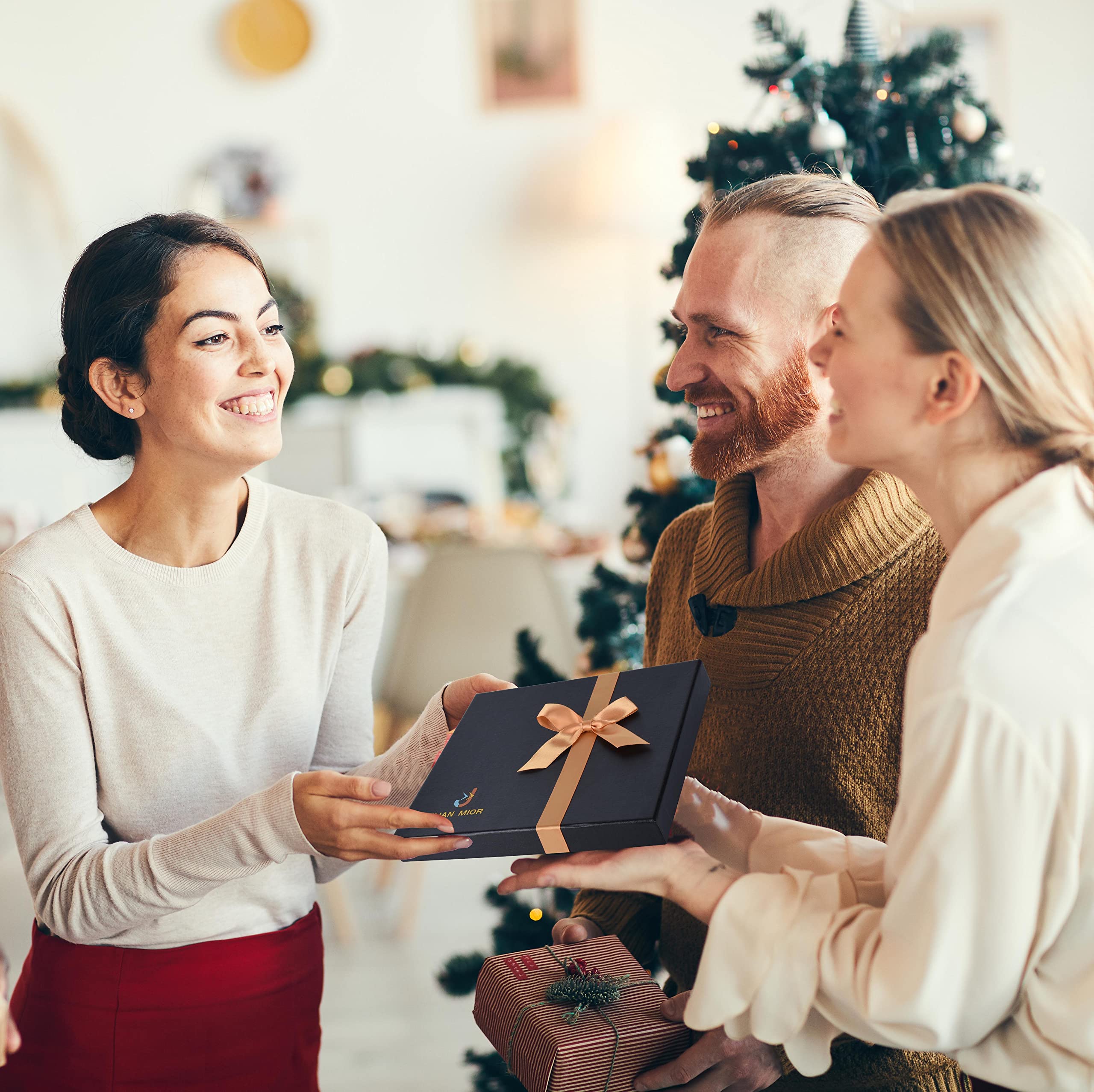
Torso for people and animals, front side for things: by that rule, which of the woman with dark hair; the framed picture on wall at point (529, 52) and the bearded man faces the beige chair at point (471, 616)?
the framed picture on wall

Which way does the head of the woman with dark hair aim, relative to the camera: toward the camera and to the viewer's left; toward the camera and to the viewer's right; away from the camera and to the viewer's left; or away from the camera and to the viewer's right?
toward the camera and to the viewer's right

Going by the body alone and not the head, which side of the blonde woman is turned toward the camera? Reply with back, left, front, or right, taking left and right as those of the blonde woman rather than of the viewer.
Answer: left

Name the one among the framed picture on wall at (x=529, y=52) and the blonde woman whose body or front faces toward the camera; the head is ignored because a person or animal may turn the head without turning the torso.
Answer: the framed picture on wall

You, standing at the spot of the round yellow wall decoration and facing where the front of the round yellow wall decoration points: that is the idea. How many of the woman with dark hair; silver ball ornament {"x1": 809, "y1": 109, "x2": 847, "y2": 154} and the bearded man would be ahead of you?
3

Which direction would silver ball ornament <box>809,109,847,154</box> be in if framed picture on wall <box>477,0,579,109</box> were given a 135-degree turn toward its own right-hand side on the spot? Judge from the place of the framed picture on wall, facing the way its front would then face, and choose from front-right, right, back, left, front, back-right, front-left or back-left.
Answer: back-left

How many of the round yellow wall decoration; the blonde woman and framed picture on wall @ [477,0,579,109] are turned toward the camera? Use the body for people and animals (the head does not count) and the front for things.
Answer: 2

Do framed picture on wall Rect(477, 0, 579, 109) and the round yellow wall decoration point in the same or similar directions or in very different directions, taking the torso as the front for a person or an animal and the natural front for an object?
same or similar directions

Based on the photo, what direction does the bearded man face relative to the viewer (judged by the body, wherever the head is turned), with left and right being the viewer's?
facing the viewer and to the left of the viewer

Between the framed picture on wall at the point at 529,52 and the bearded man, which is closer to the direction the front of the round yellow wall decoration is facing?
the bearded man

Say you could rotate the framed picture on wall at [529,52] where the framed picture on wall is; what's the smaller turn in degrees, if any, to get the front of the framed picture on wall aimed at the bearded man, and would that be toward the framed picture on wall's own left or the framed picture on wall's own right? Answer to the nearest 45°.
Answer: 0° — it already faces them

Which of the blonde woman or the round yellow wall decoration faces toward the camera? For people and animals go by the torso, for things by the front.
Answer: the round yellow wall decoration

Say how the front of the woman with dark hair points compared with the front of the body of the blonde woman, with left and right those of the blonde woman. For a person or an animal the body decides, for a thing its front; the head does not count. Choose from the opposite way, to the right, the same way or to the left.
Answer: the opposite way

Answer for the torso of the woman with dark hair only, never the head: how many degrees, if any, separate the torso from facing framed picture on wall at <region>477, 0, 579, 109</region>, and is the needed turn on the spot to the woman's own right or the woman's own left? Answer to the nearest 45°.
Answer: approximately 135° to the woman's own left

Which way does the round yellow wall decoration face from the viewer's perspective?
toward the camera

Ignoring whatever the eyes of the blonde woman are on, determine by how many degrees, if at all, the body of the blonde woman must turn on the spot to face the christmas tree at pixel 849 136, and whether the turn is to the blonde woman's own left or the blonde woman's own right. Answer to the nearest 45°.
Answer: approximately 90° to the blonde woman's own right

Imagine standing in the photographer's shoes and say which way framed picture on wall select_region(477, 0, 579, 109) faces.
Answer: facing the viewer

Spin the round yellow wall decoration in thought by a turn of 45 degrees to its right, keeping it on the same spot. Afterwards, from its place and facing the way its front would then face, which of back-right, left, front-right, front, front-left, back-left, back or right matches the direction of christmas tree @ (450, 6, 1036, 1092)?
front-left
